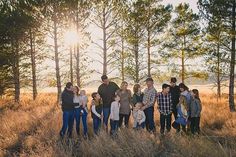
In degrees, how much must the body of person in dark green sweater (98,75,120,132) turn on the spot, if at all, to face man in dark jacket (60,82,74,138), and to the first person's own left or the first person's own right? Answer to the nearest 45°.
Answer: approximately 90° to the first person's own right

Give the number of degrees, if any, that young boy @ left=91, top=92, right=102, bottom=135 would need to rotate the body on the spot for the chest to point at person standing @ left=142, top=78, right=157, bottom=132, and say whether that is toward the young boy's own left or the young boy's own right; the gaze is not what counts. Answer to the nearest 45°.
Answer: approximately 45° to the young boy's own left

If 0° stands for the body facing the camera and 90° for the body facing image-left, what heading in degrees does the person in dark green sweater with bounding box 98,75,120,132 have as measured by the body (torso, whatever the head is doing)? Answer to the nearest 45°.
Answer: approximately 0°
